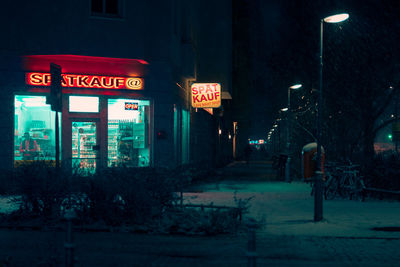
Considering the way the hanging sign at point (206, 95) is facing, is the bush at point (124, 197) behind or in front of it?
in front

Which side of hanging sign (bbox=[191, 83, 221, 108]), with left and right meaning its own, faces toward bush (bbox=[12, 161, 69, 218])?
front

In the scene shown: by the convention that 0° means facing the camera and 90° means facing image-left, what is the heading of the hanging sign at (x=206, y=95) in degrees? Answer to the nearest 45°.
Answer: approximately 0°
